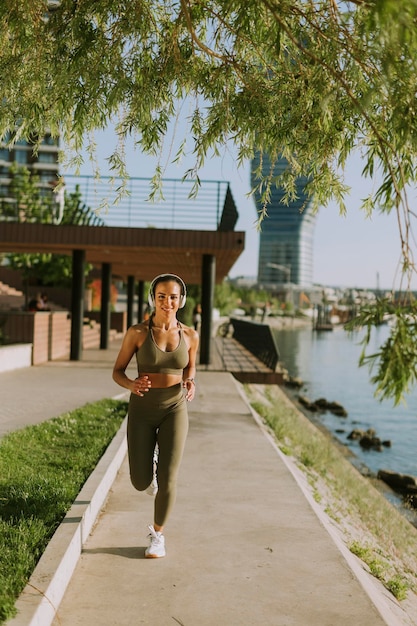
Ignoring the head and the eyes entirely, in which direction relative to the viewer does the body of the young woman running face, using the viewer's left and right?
facing the viewer
